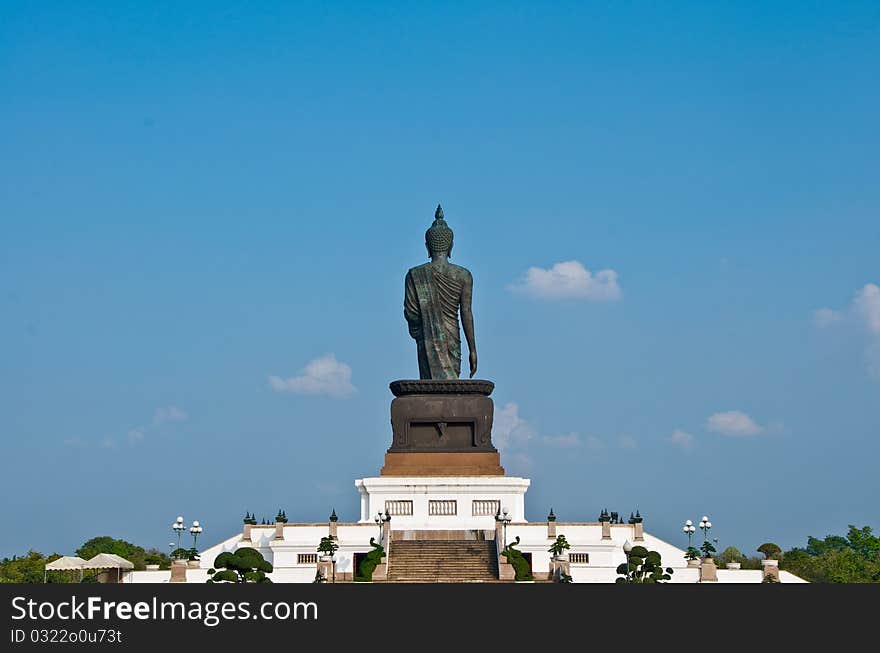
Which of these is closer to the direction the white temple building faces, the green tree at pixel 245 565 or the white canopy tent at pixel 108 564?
the green tree

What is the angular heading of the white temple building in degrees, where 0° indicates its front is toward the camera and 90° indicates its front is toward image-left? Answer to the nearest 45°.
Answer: approximately 0°

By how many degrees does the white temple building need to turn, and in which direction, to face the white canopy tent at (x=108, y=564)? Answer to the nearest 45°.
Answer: approximately 90° to its right

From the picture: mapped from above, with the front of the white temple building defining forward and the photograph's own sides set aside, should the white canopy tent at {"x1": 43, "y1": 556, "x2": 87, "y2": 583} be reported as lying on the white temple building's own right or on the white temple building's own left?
on the white temple building's own right

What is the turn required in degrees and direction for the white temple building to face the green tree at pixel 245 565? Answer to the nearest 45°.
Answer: approximately 45° to its right

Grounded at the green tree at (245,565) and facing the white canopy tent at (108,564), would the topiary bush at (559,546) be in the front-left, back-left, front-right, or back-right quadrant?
back-right
